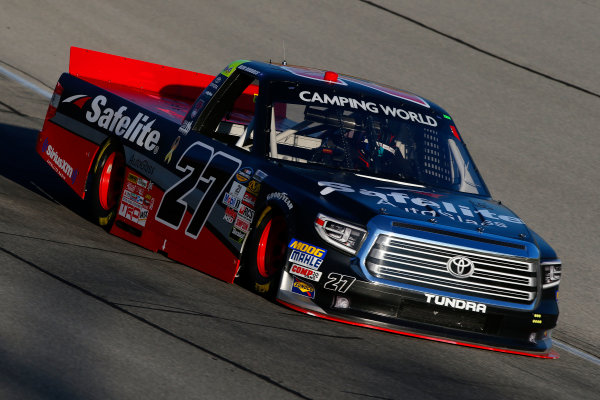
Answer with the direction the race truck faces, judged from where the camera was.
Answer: facing the viewer and to the right of the viewer
